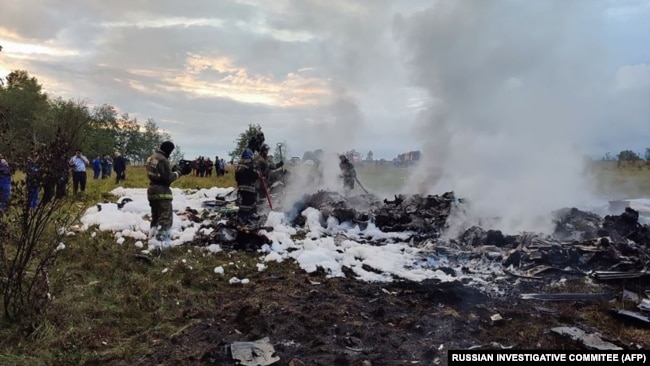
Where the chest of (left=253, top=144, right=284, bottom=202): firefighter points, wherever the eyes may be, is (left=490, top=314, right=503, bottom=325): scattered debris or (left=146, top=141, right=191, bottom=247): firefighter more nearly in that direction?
the scattered debris

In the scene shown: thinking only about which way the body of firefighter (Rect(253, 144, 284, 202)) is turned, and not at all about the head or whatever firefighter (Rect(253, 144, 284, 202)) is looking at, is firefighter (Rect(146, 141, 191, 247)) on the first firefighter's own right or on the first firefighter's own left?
on the first firefighter's own right

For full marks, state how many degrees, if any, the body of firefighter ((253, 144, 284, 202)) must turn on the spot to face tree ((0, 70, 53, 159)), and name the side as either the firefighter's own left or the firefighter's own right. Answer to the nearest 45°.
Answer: approximately 135° to the firefighter's own left

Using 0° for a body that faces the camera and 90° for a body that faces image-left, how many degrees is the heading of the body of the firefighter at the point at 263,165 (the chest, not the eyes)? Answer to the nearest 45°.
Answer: approximately 270°

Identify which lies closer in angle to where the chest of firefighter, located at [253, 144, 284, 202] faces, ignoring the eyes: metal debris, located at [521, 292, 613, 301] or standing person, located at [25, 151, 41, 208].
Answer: the metal debris

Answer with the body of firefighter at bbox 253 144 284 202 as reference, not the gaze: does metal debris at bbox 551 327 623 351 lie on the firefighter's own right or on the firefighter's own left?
on the firefighter's own right

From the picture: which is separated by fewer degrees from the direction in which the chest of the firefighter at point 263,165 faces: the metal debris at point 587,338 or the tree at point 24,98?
the metal debris

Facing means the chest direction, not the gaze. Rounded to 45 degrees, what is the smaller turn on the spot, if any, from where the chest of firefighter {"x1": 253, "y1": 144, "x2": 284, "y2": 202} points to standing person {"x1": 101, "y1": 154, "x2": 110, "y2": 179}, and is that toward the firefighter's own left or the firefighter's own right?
approximately 135° to the firefighter's own left

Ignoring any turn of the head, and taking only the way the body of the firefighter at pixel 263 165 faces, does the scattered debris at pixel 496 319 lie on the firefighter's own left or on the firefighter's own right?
on the firefighter's own right

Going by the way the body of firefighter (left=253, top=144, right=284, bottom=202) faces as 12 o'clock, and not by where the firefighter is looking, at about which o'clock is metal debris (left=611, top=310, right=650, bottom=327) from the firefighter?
The metal debris is roughly at 2 o'clock from the firefighter.

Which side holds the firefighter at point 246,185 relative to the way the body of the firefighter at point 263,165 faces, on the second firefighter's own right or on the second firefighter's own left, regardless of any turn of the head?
on the second firefighter's own right
